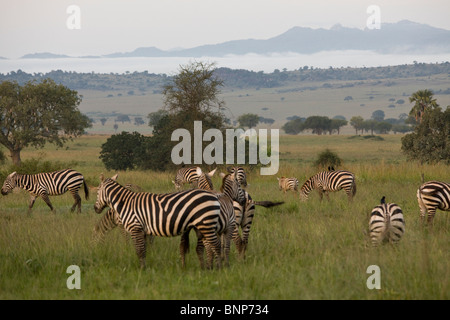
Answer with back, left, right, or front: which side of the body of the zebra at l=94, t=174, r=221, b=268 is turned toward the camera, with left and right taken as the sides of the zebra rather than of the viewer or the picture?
left

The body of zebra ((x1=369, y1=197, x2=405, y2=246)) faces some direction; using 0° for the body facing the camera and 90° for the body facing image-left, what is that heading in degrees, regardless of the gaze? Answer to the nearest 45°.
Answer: approximately 180°

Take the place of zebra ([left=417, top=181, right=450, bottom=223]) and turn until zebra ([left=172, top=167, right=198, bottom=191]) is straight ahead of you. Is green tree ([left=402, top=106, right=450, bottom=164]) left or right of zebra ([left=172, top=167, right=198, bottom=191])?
right

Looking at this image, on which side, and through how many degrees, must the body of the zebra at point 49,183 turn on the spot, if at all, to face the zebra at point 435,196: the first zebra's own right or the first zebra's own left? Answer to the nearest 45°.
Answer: approximately 135° to the first zebra's own left

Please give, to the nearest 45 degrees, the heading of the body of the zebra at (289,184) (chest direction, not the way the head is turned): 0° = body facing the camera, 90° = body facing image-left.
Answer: approximately 90°

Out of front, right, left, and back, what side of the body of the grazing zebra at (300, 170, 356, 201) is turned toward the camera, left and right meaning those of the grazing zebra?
left

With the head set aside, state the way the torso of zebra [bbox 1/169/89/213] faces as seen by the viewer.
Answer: to the viewer's left
